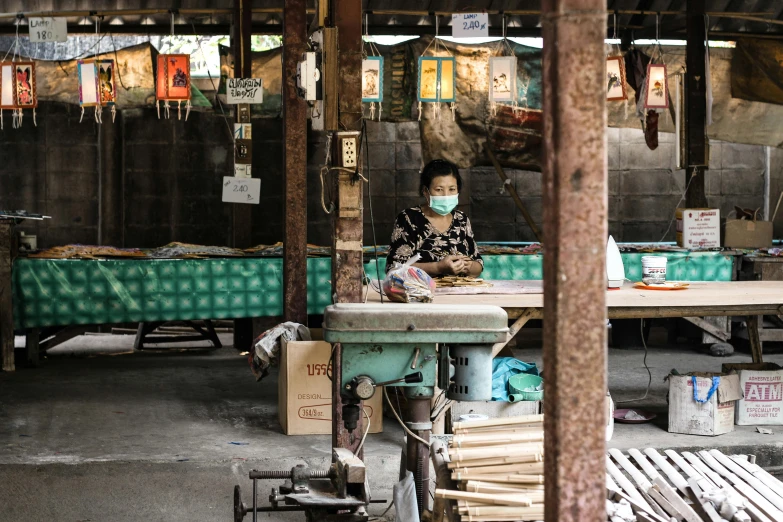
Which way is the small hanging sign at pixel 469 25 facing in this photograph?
toward the camera

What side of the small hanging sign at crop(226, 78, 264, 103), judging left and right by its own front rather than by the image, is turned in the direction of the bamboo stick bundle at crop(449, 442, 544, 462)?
front

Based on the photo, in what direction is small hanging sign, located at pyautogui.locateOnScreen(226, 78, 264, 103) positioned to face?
toward the camera

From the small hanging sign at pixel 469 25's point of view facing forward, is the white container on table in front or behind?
in front

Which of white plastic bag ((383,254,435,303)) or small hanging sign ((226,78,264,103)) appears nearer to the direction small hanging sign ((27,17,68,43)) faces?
the white plastic bag
